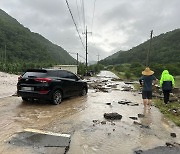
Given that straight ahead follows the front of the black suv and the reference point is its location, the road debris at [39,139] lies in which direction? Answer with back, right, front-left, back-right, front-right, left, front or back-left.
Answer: back-right

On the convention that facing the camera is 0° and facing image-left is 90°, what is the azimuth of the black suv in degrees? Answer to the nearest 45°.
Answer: approximately 225°
